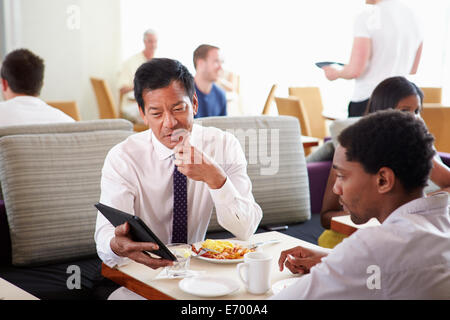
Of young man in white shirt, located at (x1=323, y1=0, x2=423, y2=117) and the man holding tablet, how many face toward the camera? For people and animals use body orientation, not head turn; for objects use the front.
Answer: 1

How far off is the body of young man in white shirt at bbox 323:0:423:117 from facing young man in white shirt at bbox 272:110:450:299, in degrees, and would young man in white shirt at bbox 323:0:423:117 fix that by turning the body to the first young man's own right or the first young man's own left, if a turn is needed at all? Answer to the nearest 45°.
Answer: approximately 135° to the first young man's own left

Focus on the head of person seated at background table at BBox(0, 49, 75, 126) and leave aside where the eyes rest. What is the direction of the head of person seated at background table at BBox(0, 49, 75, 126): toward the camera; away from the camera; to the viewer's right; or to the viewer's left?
away from the camera

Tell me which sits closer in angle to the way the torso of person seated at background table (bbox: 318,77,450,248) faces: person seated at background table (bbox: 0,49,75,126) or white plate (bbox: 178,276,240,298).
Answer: the white plate

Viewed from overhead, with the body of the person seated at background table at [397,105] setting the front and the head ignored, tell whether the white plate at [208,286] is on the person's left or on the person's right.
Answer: on the person's right

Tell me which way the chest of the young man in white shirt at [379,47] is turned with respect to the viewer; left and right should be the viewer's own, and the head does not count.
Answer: facing away from the viewer and to the left of the viewer

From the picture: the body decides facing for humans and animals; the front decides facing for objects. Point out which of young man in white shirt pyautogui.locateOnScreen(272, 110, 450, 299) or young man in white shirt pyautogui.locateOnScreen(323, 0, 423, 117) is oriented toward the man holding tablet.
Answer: young man in white shirt pyautogui.locateOnScreen(272, 110, 450, 299)
